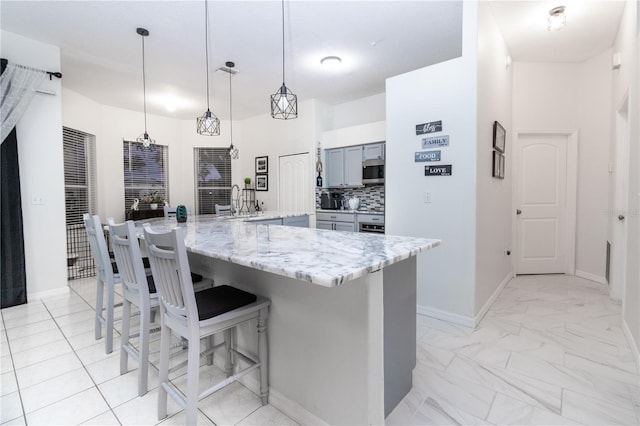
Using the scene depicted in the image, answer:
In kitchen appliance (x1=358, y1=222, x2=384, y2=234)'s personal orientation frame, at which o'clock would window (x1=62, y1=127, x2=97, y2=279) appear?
The window is roughly at 3 o'clock from the kitchen appliance.

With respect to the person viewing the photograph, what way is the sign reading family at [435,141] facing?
facing the viewer

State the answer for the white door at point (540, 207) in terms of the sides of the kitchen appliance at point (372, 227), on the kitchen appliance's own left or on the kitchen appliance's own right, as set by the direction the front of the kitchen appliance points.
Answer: on the kitchen appliance's own left

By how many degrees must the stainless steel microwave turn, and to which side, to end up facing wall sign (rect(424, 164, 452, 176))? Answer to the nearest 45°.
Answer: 0° — it already faces it

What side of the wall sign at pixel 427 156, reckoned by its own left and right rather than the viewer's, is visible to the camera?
front

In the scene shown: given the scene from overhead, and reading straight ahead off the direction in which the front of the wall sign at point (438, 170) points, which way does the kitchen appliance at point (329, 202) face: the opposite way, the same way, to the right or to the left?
the same way

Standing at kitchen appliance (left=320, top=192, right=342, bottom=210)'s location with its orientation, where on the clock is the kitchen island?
The kitchen island is roughly at 12 o'clock from the kitchen appliance.

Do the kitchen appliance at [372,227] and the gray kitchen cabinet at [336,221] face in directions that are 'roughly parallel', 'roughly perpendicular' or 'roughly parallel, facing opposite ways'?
roughly parallel

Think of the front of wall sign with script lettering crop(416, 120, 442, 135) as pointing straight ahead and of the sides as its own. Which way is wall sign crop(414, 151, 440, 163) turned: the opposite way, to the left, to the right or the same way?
the same way

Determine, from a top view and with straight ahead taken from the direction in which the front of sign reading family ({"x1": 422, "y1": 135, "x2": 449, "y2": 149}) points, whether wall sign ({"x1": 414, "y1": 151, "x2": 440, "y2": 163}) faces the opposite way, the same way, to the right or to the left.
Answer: the same way

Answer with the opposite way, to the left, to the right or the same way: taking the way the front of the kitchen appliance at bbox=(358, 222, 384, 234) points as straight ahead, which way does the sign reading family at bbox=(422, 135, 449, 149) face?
the same way

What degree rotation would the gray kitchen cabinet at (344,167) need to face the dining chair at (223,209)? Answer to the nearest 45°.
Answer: approximately 45° to its right
